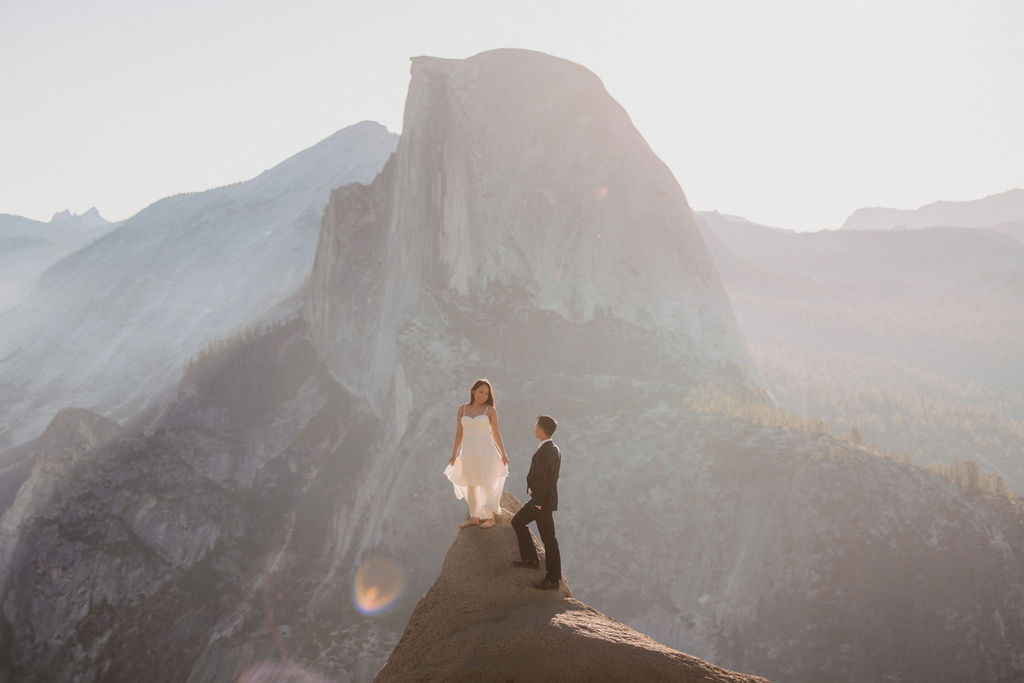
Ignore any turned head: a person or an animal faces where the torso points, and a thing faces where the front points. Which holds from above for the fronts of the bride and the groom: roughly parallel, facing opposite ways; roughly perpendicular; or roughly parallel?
roughly perpendicular

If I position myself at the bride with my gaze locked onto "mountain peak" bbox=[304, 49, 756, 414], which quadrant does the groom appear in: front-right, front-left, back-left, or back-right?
back-right

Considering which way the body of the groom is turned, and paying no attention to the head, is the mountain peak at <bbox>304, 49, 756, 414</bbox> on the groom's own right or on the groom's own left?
on the groom's own right

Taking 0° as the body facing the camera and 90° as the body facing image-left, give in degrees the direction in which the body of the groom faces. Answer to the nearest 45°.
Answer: approximately 90°

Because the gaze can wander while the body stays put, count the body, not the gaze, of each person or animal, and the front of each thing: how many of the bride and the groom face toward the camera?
1

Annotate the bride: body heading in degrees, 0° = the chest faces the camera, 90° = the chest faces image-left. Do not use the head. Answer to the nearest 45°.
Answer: approximately 0°

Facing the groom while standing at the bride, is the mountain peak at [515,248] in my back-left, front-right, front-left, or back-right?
back-left

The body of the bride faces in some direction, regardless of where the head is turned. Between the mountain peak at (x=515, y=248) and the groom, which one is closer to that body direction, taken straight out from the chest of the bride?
the groom

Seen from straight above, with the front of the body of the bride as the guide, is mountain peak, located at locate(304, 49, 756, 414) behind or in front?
behind

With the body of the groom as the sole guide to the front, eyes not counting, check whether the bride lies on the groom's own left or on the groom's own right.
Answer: on the groom's own right
